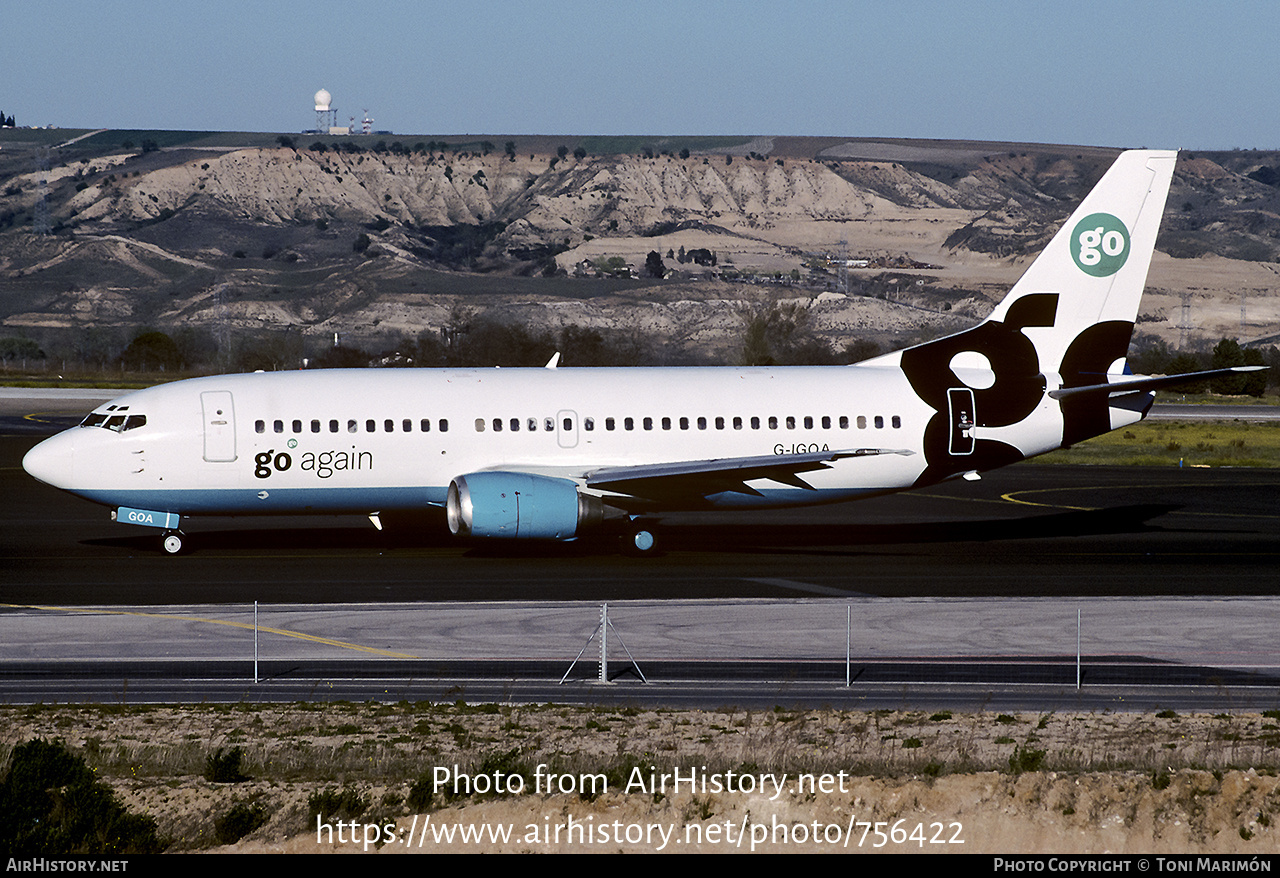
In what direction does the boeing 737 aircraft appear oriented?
to the viewer's left

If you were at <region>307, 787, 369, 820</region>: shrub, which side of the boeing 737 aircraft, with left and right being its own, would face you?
left

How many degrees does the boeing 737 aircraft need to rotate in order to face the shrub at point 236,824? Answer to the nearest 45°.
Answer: approximately 90° to its left

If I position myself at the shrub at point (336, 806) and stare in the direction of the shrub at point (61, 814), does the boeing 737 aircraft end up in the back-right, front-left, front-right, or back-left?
back-right

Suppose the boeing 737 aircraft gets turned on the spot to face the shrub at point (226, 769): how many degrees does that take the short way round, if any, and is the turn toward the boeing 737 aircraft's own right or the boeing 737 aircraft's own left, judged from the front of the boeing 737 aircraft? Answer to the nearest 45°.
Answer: approximately 90° to the boeing 737 aircraft's own left
